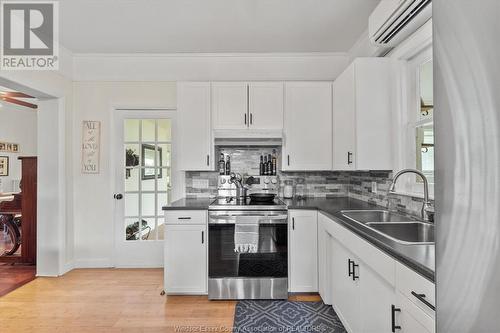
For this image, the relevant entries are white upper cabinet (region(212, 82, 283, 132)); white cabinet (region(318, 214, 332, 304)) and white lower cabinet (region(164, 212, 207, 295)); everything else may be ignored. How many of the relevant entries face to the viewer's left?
1

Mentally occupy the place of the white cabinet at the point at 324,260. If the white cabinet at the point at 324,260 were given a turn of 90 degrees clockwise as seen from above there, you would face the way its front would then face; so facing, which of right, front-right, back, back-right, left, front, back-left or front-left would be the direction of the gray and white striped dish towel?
left

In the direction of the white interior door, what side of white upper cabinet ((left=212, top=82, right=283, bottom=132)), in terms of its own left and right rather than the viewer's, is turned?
right

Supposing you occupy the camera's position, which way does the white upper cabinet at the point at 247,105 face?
facing the viewer

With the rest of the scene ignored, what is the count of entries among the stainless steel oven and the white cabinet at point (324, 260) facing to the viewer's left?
1

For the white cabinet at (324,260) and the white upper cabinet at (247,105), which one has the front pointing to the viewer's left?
the white cabinet

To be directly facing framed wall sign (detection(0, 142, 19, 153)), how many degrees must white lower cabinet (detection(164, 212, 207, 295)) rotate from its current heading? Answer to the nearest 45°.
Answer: approximately 135° to its right

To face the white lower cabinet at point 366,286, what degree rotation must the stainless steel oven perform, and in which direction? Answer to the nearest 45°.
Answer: approximately 45° to its left

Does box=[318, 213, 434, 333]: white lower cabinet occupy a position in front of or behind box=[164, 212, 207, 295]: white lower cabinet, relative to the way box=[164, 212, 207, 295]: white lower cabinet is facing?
in front

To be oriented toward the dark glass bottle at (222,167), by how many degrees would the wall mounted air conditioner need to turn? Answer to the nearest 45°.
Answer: approximately 45° to its right

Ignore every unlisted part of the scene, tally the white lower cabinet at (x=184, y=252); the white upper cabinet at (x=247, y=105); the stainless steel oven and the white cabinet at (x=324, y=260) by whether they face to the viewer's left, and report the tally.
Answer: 1

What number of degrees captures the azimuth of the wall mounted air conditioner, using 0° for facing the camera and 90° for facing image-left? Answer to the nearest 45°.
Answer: approximately 45°

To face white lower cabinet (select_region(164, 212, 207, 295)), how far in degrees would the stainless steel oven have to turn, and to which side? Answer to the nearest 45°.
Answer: approximately 90° to its right

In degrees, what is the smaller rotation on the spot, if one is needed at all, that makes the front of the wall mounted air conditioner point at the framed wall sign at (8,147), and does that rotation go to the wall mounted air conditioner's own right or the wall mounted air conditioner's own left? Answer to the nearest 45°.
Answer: approximately 45° to the wall mounted air conditioner's own right

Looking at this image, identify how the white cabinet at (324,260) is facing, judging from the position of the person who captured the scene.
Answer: facing to the left of the viewer

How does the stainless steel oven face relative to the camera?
toward the camera

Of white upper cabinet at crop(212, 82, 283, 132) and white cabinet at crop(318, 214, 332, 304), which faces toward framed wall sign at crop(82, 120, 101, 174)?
the white cabinet
